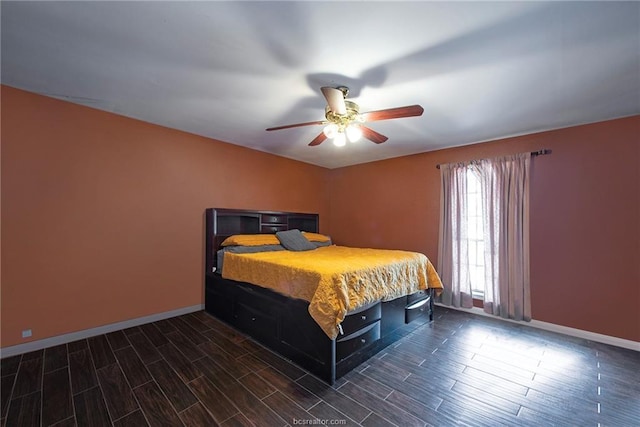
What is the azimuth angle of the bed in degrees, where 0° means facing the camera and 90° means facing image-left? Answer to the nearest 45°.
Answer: approximately 315°

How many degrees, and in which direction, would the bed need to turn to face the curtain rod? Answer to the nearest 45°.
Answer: approximately 45° to its left

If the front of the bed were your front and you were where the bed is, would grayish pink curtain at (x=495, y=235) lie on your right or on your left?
on your left

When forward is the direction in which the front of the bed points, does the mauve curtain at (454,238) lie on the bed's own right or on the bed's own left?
on the bed's own left

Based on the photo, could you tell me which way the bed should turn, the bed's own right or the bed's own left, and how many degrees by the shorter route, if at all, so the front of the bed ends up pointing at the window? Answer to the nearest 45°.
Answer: approximately 90° to the bed's own left

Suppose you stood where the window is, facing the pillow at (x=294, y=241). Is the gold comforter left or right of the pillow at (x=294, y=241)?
left
